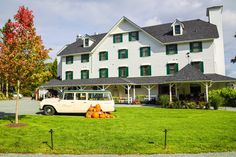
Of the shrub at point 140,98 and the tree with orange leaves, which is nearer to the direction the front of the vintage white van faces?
the tree with orange leaves

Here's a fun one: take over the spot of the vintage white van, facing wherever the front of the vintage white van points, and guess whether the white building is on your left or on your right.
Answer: on your right

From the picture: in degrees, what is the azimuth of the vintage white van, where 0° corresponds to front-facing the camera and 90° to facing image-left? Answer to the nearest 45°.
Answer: approximately 90°

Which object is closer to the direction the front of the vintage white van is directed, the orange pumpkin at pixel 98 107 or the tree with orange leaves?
the tree with orange leaves

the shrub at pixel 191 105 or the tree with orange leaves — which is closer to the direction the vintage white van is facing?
the tree with orange leaves

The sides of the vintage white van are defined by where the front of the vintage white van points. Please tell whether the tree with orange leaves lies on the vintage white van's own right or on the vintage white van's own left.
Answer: on the vintage white van's own left
